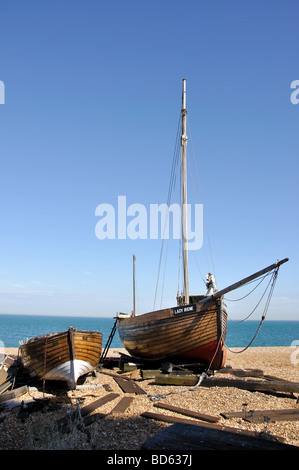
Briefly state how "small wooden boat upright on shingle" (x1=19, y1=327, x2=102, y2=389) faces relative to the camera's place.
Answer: facing the viewer

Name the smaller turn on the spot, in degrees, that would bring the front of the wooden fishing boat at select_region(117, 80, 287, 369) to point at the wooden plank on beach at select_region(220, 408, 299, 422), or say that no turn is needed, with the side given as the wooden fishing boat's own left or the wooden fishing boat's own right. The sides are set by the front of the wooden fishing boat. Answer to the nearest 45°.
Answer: approximately 45° to the wooden fishing boat's own right

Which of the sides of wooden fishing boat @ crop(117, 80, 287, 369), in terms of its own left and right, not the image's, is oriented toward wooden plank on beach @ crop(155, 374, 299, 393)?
front

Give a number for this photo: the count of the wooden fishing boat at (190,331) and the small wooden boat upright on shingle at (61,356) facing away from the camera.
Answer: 0

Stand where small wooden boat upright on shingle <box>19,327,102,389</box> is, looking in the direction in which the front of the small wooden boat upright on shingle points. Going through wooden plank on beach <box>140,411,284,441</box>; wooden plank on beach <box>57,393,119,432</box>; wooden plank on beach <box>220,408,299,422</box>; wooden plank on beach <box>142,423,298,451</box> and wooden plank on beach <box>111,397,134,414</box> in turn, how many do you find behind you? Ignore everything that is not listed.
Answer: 0

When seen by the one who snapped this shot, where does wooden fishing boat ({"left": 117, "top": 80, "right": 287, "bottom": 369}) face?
facing the viewer and to the right of the viewer

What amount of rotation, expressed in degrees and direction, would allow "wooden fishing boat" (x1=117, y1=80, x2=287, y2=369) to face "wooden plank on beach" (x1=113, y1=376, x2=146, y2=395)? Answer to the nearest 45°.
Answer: approximately 90° to its right
